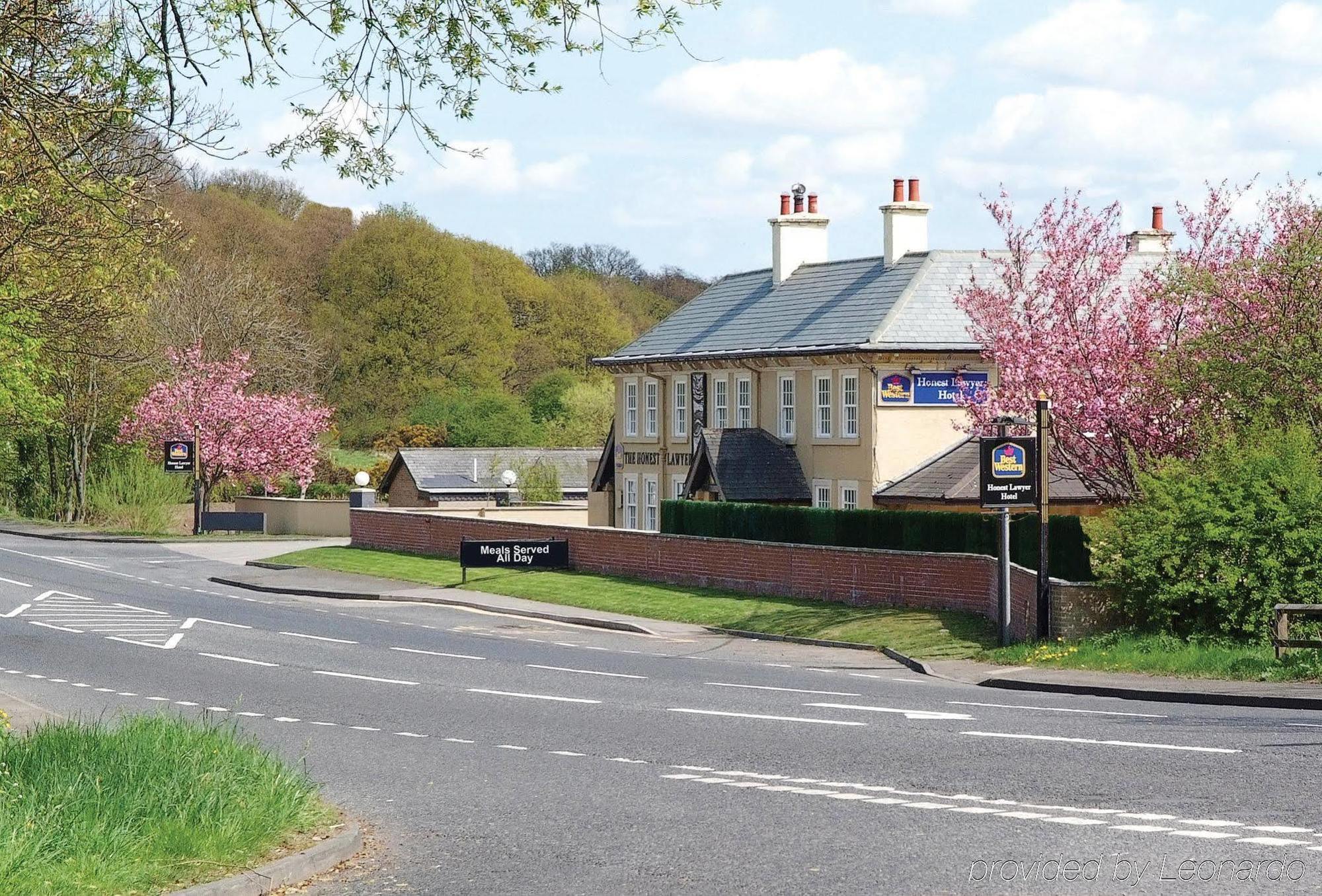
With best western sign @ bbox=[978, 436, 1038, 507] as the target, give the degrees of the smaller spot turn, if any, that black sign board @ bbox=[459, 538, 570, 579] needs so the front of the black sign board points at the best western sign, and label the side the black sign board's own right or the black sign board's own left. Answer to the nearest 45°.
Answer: approximately 45° to the black sign board's own left

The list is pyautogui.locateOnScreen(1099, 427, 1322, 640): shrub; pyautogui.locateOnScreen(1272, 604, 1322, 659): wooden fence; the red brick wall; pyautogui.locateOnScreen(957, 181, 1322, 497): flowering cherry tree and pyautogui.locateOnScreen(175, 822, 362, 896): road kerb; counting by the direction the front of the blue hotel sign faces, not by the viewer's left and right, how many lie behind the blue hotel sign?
0

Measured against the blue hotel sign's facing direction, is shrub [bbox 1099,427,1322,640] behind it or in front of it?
in front

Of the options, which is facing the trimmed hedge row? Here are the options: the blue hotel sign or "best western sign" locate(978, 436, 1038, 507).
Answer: the blue hotel sign

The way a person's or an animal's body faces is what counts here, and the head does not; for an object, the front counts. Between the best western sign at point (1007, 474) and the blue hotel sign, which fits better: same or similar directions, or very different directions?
same or similar directions

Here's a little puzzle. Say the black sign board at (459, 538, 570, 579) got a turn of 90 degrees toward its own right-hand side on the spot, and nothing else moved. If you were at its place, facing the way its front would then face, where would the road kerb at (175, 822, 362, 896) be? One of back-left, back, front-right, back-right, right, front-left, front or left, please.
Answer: left

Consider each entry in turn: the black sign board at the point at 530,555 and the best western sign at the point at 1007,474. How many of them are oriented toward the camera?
2

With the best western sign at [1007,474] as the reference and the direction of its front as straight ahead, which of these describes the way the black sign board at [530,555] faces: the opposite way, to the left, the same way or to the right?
the same way

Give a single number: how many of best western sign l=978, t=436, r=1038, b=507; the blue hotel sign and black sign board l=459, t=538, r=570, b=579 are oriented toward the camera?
3

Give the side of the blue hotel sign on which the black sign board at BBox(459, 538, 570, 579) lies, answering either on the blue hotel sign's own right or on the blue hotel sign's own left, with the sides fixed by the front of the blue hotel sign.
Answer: on the blue hotel sign's own right

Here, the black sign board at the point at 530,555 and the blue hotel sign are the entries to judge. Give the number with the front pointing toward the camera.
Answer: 2

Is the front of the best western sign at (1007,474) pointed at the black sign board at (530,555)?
no

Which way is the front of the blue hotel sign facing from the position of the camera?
facing the viewer

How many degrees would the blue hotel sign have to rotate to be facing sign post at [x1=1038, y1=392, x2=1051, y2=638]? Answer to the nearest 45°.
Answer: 0° — it already faces it

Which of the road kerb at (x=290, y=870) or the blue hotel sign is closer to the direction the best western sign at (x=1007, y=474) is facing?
the road kerb

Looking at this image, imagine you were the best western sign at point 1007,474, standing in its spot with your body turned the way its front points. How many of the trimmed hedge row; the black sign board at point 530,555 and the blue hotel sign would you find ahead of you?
0

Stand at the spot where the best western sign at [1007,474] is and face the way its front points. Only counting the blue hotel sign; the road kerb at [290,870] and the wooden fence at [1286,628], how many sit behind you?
1

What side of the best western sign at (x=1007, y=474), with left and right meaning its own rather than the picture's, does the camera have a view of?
front
